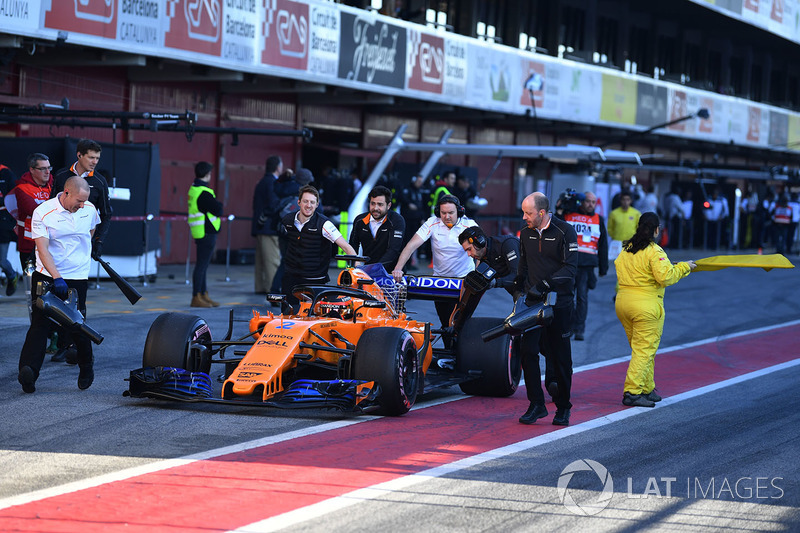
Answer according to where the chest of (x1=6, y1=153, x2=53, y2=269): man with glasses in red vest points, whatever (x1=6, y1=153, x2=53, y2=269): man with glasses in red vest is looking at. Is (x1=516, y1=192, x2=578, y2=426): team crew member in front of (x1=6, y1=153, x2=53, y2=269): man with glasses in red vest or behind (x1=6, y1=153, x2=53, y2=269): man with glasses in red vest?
in front

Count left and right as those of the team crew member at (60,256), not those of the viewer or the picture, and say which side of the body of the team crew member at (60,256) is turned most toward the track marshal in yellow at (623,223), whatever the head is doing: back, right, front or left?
left

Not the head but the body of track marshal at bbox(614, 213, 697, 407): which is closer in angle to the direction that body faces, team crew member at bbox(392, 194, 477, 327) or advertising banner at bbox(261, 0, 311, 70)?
the advertising banner

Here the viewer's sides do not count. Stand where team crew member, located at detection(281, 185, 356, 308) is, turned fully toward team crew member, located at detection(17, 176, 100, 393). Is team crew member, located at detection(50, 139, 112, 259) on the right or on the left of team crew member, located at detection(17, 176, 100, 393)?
right

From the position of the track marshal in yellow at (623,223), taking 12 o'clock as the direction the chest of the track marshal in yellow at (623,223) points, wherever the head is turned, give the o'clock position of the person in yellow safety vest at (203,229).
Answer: the person in yellow safety vest at (203,229) is roughly at 2 o'clock from the track marshal in yellow at (623,223).

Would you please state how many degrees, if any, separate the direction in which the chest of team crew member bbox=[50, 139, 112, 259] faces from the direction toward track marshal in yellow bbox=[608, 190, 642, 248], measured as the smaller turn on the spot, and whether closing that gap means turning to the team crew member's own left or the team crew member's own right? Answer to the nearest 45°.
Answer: approximately 90° to the team crew member's own left

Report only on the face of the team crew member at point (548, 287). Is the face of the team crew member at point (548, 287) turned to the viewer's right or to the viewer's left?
to the viewer's left

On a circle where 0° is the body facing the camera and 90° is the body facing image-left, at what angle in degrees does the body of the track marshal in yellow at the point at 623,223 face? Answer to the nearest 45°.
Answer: approximately 0°

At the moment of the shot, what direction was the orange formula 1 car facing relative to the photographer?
facing the viewer and to the left of the viewer
